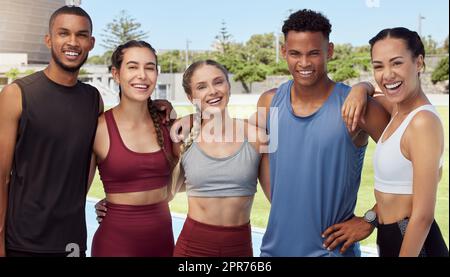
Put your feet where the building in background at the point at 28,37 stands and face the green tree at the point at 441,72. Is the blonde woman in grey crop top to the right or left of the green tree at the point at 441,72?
right

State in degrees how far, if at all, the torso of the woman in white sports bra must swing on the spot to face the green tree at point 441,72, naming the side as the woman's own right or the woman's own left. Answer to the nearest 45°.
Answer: approximately 135° to the woman's own right

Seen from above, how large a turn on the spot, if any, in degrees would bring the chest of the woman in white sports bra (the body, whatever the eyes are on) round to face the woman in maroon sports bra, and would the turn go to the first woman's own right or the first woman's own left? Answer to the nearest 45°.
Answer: approximately 45° to the first woman's own right

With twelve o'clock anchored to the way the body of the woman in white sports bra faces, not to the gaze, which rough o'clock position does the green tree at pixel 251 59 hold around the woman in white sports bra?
The green tree is roughly at 4 o'clock from the woman in white sports bra.

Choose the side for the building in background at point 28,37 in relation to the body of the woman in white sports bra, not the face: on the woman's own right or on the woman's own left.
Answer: on the woman's own right

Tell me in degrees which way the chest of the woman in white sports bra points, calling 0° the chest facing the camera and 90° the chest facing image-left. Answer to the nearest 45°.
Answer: approximately 45°

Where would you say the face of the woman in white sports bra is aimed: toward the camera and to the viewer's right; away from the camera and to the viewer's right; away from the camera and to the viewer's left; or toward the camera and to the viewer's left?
toward the camera and to the viewer's left

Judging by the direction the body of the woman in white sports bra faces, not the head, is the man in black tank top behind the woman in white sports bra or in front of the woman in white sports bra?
in front

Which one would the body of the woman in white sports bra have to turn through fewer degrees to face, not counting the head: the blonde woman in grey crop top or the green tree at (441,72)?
the blonde woman in grey crop top
